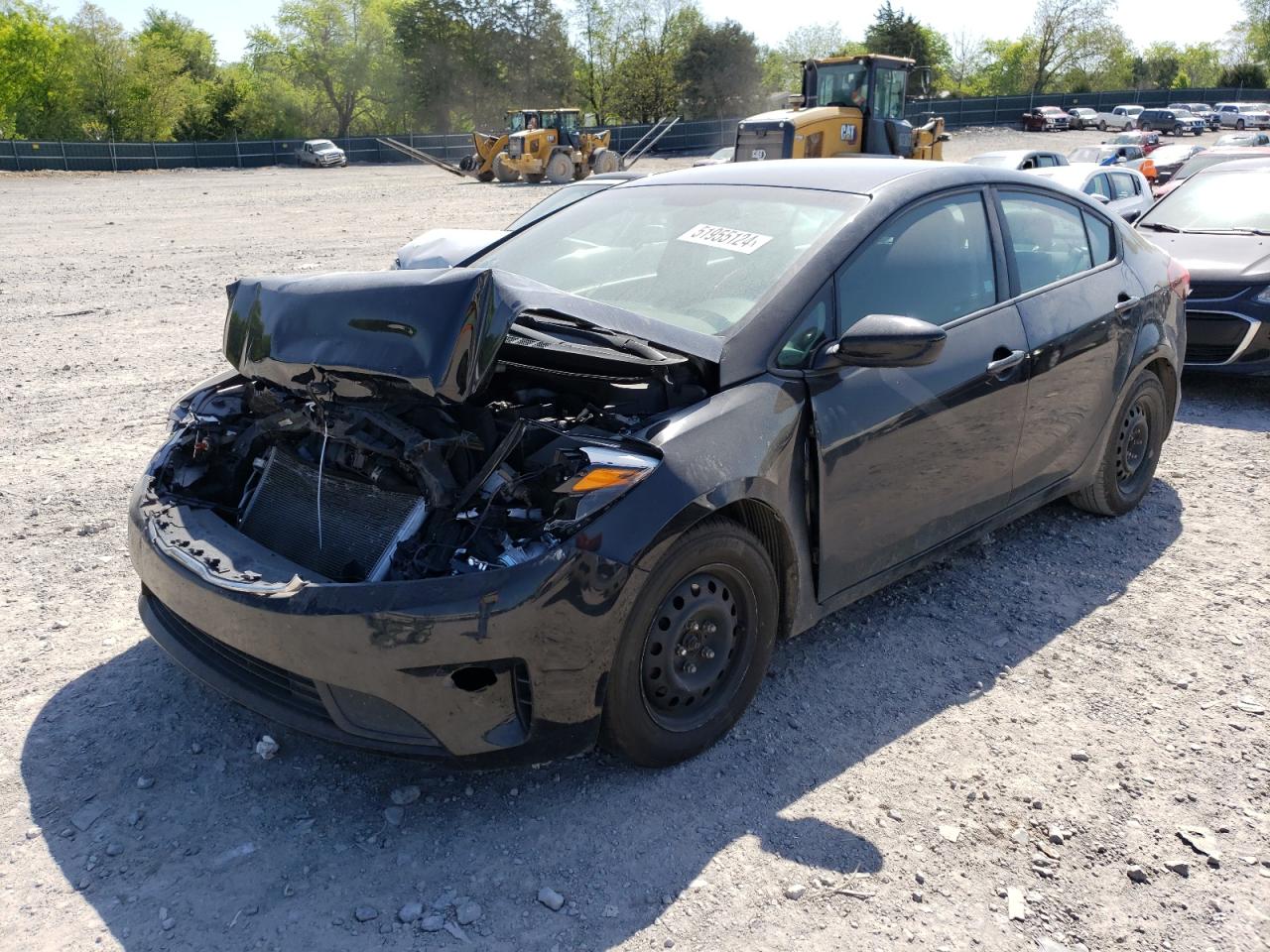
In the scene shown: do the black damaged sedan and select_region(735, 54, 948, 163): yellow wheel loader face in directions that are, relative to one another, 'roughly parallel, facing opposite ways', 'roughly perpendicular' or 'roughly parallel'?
roughly parallel, facing opposite ways

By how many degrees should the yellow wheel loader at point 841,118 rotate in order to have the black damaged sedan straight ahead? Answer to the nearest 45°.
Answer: approximately 135° to its right

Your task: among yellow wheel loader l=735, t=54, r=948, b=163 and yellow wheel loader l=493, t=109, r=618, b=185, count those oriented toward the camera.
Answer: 0

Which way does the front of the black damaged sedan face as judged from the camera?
facing the viewer and to the left of the viewer

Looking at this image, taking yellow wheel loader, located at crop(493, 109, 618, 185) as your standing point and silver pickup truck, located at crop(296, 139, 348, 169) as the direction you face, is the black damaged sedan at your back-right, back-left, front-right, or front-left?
back-left

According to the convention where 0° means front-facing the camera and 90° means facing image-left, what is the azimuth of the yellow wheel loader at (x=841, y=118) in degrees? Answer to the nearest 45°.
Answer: approximately 225°

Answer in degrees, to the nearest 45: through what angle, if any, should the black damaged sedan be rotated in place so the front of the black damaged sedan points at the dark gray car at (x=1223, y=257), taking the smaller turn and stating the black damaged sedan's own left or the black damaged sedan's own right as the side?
approximately 180°

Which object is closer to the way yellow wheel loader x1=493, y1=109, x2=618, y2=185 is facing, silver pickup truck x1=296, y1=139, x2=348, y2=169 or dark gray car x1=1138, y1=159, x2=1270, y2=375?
the silver pickup truck

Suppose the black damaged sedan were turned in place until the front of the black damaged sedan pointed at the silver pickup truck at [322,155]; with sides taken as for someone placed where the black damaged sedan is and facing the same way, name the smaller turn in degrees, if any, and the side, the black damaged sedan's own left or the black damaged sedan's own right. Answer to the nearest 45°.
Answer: approximately 135° to the black damaged sedan's own right
